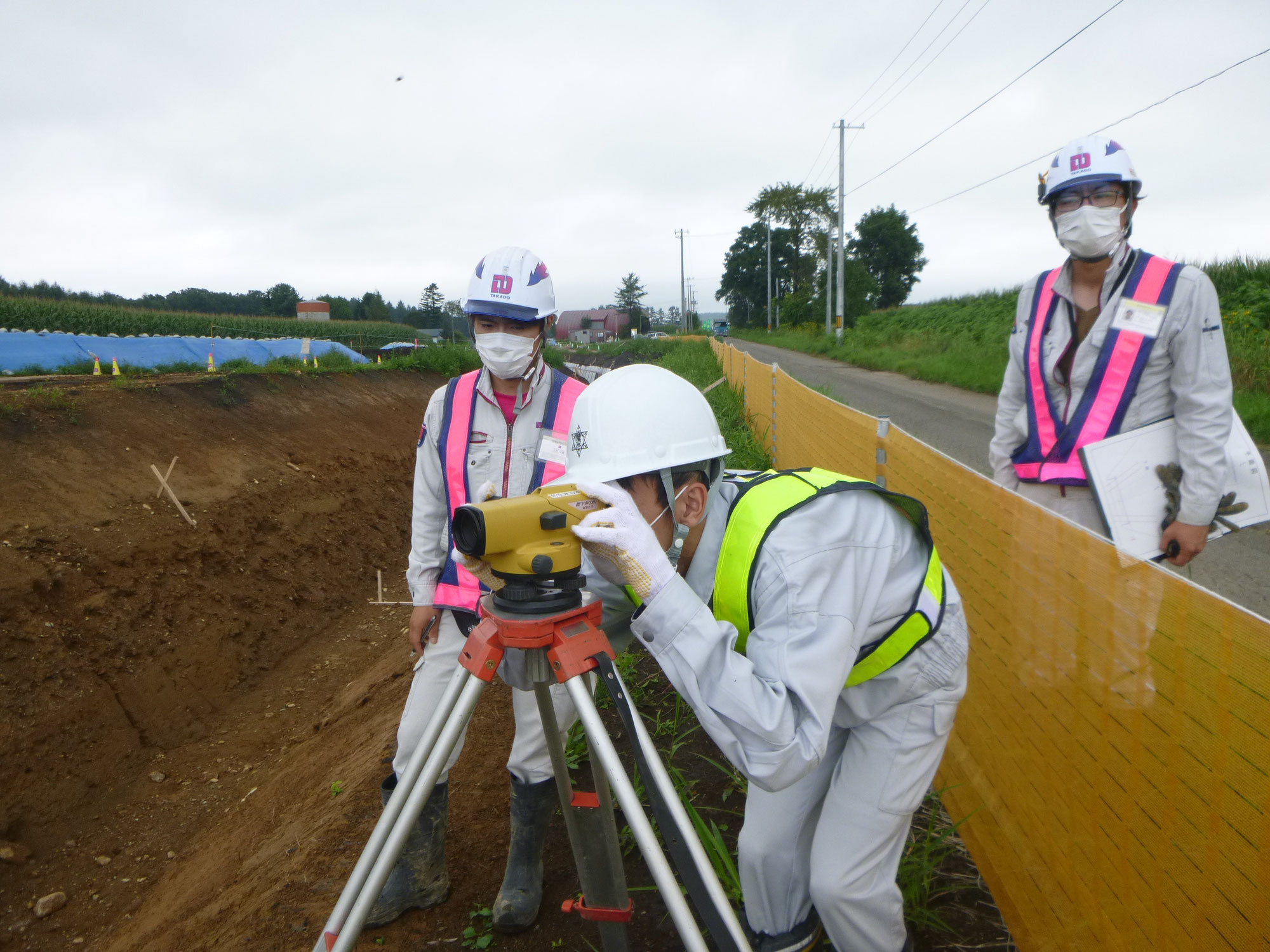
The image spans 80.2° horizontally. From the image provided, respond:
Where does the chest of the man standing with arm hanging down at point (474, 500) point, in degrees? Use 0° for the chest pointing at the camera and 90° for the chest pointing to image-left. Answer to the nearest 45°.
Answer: approximately 0°

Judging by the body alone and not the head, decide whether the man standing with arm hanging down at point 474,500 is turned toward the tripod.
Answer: yes

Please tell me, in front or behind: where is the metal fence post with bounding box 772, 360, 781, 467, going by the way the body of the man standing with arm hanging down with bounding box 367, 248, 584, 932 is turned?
behind

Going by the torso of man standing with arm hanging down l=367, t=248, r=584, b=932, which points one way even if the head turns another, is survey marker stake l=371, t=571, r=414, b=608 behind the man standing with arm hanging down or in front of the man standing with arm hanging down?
behind

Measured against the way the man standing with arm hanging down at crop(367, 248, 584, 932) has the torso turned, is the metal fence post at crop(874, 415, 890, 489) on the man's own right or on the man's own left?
on the man's own left

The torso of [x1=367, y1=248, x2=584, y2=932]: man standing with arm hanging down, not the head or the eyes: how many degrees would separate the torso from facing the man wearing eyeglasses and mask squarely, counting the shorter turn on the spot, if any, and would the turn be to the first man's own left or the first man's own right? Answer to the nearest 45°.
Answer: approximately 90° to the first man's own left
